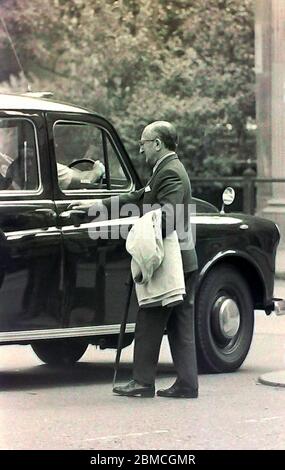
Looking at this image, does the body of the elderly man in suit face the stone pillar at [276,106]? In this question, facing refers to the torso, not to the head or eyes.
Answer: no

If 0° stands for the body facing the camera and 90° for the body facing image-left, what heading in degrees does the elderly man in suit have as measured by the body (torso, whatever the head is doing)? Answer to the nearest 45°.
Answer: approximately 90°

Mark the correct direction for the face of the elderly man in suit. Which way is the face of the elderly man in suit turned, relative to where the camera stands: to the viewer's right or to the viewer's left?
to the viewer's left

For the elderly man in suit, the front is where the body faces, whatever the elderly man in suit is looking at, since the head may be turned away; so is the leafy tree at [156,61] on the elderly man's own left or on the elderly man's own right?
on the elderly man's own right

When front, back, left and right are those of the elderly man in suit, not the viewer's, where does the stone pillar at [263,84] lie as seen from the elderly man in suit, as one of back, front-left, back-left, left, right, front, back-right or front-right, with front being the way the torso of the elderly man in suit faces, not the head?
right
